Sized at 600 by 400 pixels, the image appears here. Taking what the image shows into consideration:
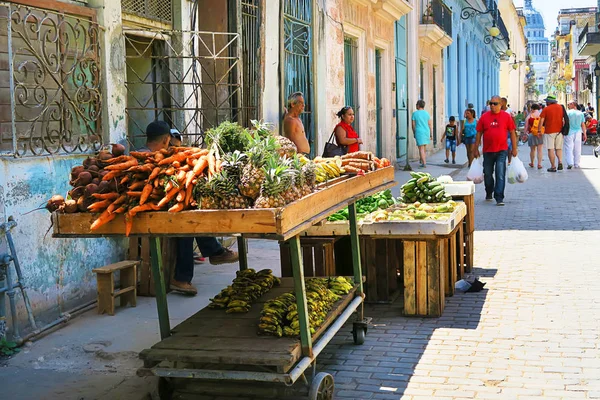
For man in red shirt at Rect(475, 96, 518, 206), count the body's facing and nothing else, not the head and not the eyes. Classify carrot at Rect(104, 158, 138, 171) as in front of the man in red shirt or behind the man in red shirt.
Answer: in front

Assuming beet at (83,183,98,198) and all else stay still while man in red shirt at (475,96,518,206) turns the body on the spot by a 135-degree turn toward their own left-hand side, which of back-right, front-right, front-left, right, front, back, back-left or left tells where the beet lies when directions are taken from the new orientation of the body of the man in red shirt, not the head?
back-right

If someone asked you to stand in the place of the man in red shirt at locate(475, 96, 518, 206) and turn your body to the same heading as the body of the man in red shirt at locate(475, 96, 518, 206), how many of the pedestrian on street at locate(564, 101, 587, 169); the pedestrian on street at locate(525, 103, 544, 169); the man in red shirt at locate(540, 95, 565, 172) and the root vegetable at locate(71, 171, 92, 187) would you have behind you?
3

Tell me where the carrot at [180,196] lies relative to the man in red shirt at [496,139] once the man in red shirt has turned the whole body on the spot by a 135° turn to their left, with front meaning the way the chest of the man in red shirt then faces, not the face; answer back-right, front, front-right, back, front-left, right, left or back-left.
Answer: back-right

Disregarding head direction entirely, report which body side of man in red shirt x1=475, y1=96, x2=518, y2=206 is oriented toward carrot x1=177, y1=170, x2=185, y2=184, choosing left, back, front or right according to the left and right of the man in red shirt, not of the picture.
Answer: front

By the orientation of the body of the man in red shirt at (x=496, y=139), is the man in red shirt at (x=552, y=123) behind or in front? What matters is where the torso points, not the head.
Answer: behind

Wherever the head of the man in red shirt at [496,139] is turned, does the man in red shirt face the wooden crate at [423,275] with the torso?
yes

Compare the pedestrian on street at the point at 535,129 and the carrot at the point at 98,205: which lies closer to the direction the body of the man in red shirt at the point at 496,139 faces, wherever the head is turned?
the carrot

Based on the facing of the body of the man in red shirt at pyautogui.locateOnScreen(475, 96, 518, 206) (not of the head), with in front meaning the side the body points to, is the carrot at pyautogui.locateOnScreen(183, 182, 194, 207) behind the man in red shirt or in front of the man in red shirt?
in front

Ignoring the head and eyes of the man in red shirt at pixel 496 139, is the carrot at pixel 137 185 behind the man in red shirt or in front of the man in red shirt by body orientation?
in front

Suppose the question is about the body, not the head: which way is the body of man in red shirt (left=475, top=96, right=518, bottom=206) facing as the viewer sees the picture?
toward the camera

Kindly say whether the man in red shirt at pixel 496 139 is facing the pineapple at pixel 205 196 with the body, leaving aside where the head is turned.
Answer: yes

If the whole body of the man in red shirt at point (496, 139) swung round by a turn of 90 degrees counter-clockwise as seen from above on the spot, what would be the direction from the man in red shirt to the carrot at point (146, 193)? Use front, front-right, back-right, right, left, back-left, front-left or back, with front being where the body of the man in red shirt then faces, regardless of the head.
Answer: right

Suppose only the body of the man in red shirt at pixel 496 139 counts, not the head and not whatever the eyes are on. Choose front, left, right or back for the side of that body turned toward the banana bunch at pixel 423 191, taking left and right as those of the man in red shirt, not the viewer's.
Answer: front

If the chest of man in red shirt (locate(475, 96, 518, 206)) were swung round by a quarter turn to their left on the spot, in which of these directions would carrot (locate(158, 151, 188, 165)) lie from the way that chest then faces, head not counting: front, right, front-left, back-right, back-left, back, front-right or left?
right
